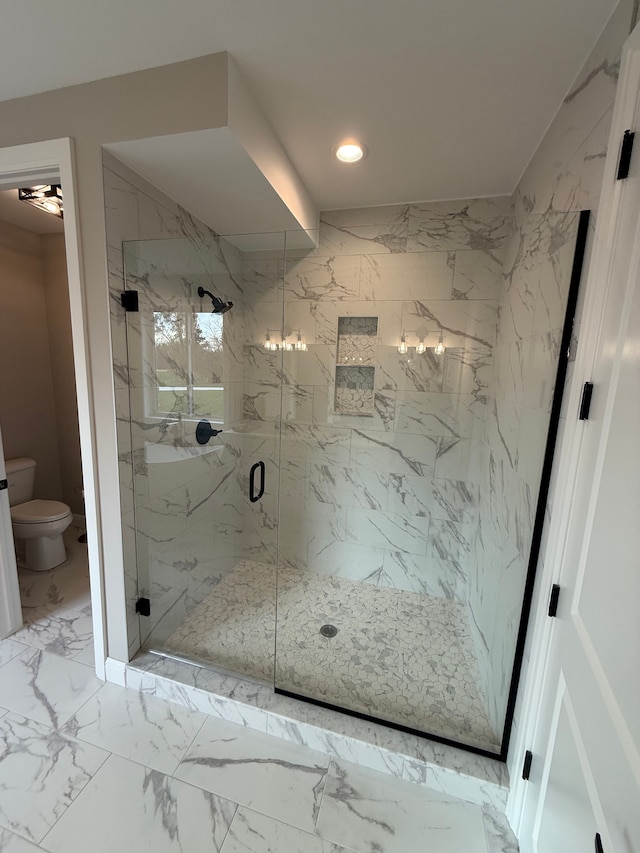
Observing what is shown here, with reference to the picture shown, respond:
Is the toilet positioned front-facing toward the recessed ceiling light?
yes

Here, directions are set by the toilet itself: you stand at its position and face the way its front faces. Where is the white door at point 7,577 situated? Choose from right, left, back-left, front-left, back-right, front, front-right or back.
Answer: front-right

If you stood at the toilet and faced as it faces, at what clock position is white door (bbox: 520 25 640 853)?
The white door is roughly at 1 o'clock from the toilet.

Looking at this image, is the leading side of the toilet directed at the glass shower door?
yes

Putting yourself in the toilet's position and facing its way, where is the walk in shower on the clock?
The walk in shower is roughly at 12 o'clock from the toilet.

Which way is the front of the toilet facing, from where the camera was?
facing the viewer and to the right of the viewer

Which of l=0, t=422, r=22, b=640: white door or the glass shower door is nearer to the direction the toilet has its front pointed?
the glass shower door
